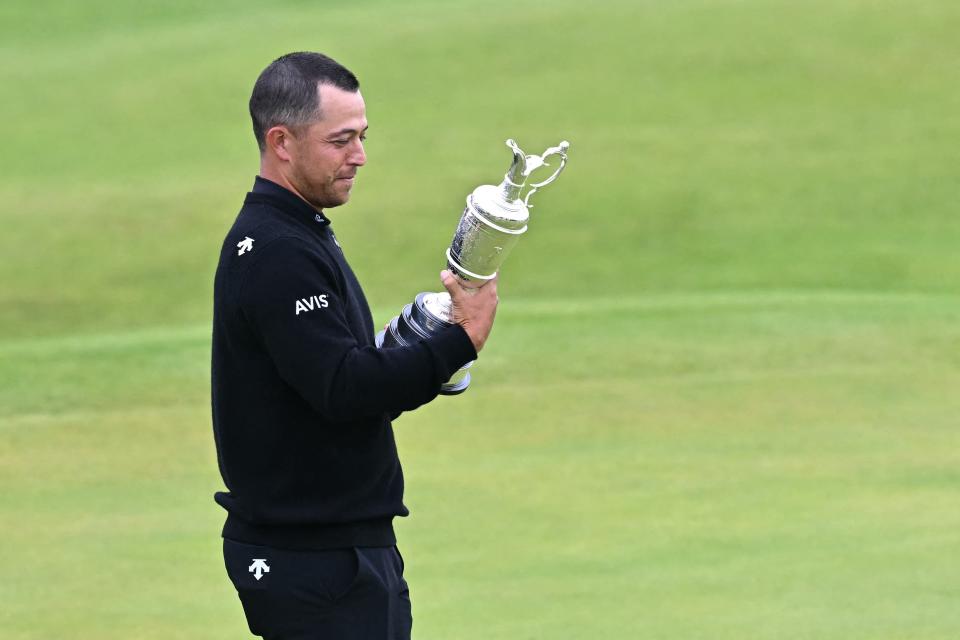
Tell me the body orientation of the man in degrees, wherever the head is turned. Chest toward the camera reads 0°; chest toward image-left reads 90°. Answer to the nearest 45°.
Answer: approximately 270°
